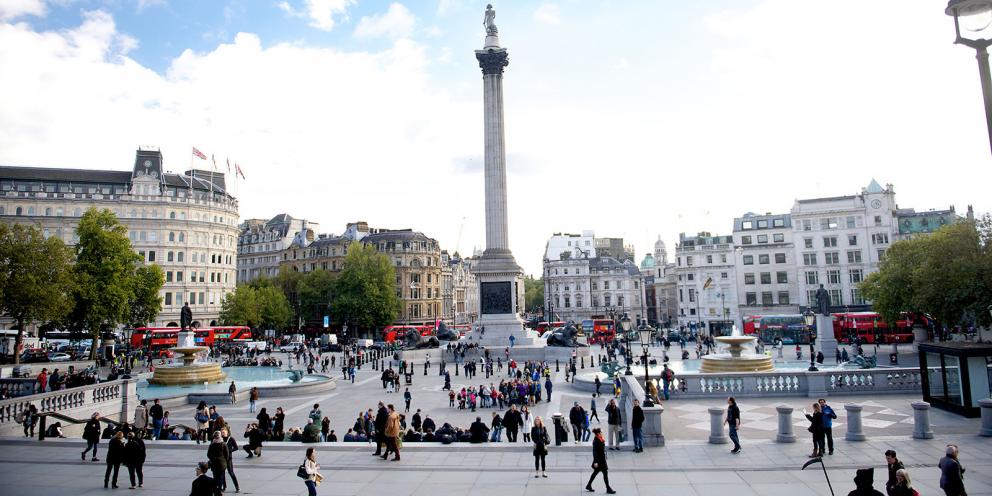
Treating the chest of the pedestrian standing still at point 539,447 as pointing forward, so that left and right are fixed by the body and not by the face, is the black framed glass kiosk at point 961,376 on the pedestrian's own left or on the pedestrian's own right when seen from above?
on the pedestrian's own left

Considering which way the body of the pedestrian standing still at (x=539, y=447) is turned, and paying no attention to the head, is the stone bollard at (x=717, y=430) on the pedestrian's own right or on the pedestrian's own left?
on the pedestrian's own left

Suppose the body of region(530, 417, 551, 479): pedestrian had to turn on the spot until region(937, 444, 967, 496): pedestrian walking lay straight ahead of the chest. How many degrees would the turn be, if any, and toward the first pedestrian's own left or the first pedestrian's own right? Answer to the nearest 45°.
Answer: approximately 45° to the first pedestrian's own left

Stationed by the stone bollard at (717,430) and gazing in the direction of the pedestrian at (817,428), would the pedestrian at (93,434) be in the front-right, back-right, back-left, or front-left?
back-right

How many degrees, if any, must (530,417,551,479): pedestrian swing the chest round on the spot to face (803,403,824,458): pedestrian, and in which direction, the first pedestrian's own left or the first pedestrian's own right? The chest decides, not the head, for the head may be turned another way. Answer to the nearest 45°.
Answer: approximately 90° to the first pedestrian's own left

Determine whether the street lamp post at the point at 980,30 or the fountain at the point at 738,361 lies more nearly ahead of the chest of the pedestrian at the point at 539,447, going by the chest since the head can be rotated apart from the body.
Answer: the street lamp post

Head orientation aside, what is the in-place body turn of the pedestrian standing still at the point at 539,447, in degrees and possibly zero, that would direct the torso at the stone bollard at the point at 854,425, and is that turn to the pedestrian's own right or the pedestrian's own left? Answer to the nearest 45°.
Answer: approximately 90° to the pedestrian's own left

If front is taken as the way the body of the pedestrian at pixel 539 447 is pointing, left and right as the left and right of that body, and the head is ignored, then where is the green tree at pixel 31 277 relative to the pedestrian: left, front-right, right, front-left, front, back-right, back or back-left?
back-right

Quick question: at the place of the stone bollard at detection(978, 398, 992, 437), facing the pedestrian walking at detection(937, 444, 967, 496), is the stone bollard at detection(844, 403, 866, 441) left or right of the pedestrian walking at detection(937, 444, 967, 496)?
right

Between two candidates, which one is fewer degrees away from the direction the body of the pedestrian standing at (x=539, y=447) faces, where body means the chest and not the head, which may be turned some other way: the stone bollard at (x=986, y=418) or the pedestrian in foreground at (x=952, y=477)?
the pedestrian in foreground
